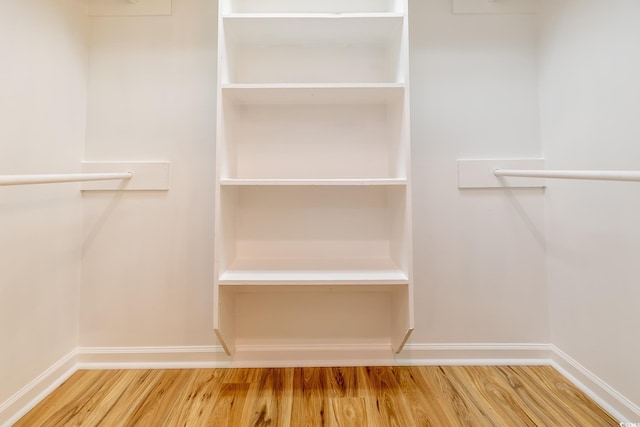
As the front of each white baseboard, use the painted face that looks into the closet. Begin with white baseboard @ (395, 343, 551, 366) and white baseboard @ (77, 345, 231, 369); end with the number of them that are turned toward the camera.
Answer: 2

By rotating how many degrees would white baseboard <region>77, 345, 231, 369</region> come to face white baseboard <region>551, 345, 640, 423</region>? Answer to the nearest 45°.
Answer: approximately 45° to its left

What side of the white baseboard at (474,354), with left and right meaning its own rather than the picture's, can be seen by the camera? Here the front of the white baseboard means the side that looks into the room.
front

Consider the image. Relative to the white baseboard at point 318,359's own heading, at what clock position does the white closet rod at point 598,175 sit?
The white closet rod is roughly at 10 o'clock from the white baseboard.

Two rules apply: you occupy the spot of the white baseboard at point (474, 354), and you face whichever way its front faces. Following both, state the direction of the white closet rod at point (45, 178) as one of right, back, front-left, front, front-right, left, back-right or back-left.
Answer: front-right
